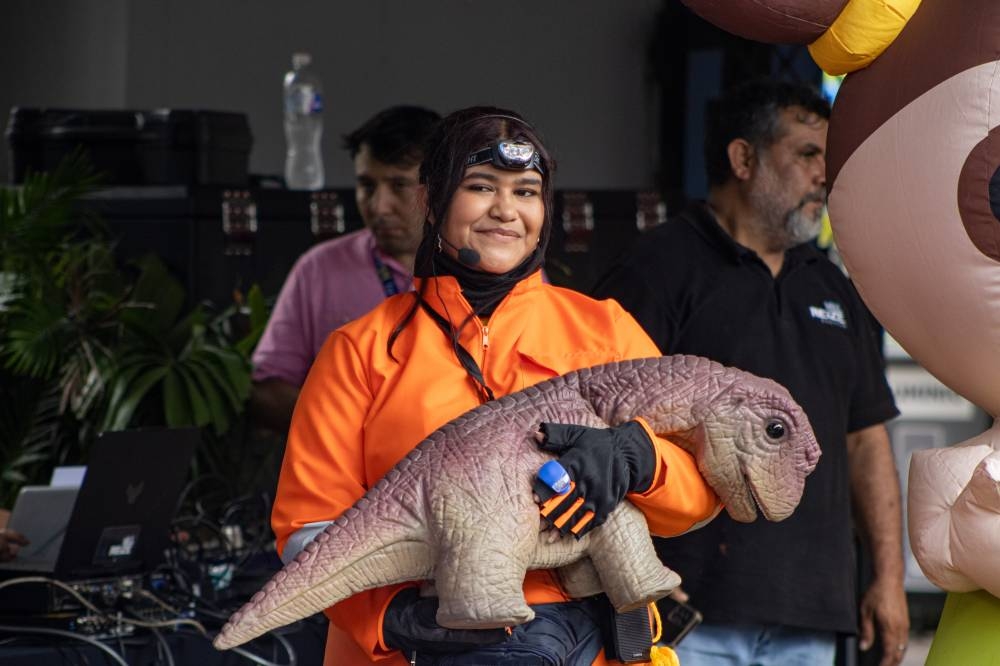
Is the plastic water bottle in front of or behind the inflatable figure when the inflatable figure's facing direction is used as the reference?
behind

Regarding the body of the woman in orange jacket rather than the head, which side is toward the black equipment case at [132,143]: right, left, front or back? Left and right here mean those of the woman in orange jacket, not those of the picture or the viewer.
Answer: back

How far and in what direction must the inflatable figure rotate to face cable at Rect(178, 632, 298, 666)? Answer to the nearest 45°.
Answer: approximately 90° to its right

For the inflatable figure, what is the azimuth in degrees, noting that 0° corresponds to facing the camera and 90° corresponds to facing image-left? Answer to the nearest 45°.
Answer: approximately 0°

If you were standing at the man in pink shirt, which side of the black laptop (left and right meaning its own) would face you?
right

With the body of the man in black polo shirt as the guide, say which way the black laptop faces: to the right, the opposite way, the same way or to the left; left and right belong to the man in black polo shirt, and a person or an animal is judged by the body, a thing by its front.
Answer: the opposite way

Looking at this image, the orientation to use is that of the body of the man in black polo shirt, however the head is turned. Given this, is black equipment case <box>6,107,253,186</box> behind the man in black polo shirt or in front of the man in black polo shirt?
behind

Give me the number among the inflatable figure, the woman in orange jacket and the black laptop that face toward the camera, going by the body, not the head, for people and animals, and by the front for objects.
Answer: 2

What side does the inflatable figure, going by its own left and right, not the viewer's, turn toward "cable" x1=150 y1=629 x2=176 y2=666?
right
